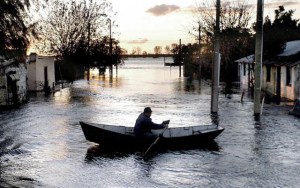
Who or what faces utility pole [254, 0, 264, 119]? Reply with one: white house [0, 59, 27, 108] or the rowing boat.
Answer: the white house

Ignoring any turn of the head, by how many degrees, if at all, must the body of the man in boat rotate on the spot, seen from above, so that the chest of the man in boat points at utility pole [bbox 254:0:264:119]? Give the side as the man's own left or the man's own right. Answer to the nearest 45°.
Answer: approximately 45° to the man's own left

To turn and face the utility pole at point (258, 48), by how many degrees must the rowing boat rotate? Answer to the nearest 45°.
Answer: approximately 135° to its right

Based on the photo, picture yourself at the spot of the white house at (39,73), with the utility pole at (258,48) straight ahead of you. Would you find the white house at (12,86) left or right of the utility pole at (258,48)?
right

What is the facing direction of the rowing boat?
to the viewer's left

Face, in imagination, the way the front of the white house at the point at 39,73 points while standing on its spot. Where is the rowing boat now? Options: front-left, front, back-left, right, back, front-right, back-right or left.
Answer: front-right

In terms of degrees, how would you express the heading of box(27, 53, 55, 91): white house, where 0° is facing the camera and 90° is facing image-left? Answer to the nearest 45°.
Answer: approximately 315°
